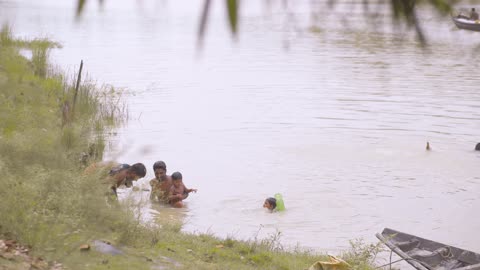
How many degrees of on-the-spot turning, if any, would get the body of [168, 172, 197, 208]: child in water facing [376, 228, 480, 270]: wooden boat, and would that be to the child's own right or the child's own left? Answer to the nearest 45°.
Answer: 0° — they already face it

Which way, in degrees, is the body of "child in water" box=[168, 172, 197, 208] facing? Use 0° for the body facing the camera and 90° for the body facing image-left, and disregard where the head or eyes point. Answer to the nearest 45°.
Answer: approximately 315°
